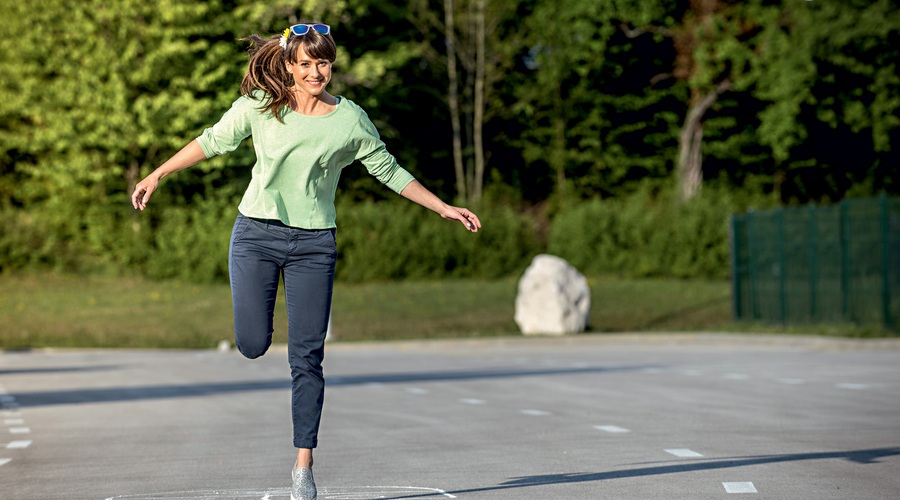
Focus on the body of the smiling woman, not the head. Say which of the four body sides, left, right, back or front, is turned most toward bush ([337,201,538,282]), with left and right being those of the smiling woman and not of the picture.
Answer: back

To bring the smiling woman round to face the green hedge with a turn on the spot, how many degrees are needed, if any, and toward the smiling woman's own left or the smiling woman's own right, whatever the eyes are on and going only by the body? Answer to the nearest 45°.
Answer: approximately 180°

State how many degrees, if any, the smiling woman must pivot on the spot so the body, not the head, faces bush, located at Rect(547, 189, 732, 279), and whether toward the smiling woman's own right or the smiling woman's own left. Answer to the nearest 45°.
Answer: approximately 180°

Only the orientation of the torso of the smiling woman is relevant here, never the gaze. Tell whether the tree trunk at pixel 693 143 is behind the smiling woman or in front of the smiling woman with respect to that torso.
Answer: behind

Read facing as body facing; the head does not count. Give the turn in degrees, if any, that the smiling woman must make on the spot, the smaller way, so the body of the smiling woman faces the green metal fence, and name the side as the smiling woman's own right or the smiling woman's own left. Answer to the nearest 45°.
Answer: approximately 135° to the smiling woman's own left

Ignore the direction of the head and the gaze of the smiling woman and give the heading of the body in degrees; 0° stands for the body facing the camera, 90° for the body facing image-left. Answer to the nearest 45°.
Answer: approximately 0°
